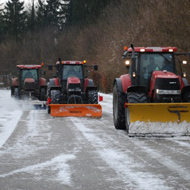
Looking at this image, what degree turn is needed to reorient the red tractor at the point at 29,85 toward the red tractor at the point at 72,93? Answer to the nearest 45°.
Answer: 0° — it already faces it

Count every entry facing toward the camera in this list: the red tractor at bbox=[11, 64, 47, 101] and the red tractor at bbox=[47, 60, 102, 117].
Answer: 2

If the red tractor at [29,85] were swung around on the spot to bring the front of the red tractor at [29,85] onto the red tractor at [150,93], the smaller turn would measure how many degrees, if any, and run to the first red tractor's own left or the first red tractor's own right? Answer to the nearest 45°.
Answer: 0° — it already faces it

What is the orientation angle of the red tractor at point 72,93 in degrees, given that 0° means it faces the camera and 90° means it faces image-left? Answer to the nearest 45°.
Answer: approximately 0°

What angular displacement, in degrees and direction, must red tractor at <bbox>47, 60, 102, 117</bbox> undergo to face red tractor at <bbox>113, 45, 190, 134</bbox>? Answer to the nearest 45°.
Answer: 0° — it already faces it

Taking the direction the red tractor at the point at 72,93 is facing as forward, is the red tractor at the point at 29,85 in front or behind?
behind
